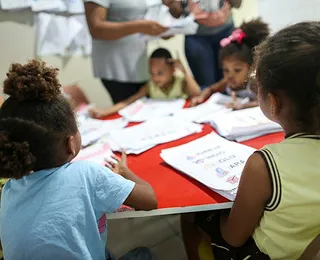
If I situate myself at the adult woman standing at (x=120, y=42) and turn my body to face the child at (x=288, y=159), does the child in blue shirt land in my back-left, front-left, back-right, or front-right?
front-right

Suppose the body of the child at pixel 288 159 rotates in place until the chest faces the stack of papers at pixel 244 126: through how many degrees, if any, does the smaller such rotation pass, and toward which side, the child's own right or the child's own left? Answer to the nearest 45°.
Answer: approximately 45° to the child's own right

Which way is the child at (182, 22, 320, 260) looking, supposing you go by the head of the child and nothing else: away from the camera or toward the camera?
away from the camera

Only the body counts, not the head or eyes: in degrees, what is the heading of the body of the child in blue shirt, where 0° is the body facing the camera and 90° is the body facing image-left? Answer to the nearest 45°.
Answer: approximately 225°

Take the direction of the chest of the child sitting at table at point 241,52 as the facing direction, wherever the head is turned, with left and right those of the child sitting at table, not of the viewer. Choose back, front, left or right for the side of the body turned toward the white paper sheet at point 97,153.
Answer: front

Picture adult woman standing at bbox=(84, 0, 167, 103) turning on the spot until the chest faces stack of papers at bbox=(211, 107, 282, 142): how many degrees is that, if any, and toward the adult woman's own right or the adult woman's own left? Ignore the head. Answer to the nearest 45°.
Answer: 0° — they already face it

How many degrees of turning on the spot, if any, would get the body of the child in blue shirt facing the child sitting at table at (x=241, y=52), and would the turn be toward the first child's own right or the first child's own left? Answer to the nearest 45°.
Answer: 0° — they already face them

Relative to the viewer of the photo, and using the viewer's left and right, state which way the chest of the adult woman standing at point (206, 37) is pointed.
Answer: facing the viewer and to the left of the viewer

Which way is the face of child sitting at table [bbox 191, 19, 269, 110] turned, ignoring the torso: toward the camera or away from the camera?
toward the camera
